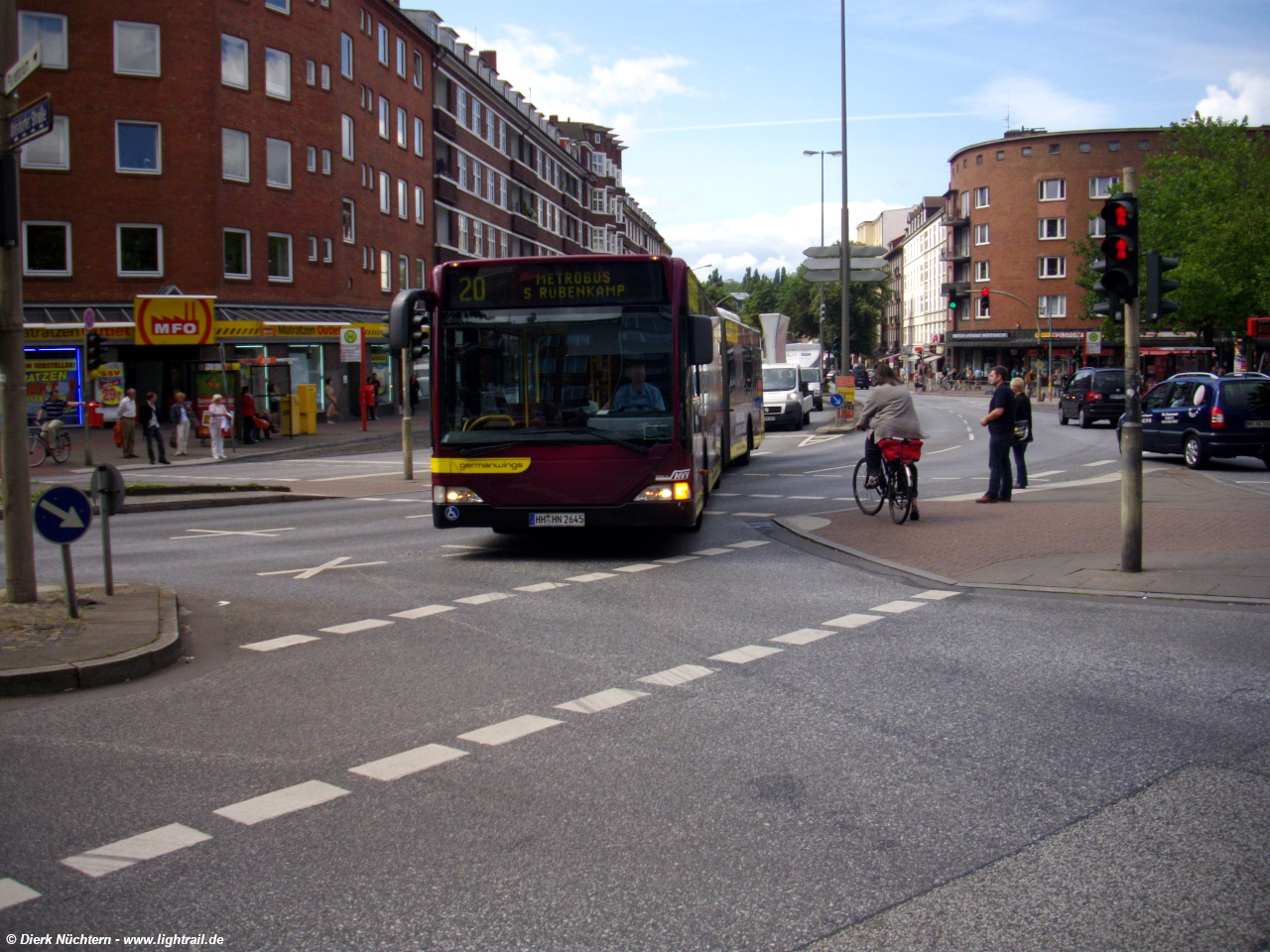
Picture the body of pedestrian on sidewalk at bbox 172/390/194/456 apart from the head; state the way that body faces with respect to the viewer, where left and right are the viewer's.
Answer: facing the viewer

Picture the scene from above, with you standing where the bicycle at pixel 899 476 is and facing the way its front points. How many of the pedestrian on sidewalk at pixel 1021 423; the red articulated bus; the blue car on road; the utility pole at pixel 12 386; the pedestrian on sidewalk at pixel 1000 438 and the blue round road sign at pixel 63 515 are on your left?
3

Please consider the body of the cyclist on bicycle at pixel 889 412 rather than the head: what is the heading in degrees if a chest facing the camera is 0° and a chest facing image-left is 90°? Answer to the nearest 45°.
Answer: approximately 135°

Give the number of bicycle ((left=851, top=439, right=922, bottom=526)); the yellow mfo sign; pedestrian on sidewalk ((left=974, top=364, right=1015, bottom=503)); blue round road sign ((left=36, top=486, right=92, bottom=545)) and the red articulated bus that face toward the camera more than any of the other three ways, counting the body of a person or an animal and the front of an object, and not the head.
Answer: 3

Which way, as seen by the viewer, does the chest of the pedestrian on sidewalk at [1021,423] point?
to the viewer's left

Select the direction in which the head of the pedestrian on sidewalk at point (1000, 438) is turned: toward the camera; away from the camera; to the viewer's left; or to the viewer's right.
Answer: to the viewer's left

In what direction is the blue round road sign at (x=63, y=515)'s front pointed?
toward the camera

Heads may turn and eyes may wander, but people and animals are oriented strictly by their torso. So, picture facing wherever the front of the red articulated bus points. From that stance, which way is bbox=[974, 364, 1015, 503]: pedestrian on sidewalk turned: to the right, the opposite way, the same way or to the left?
to the right

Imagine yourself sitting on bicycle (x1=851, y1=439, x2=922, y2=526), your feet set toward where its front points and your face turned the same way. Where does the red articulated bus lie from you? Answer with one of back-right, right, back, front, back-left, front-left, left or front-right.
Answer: front
